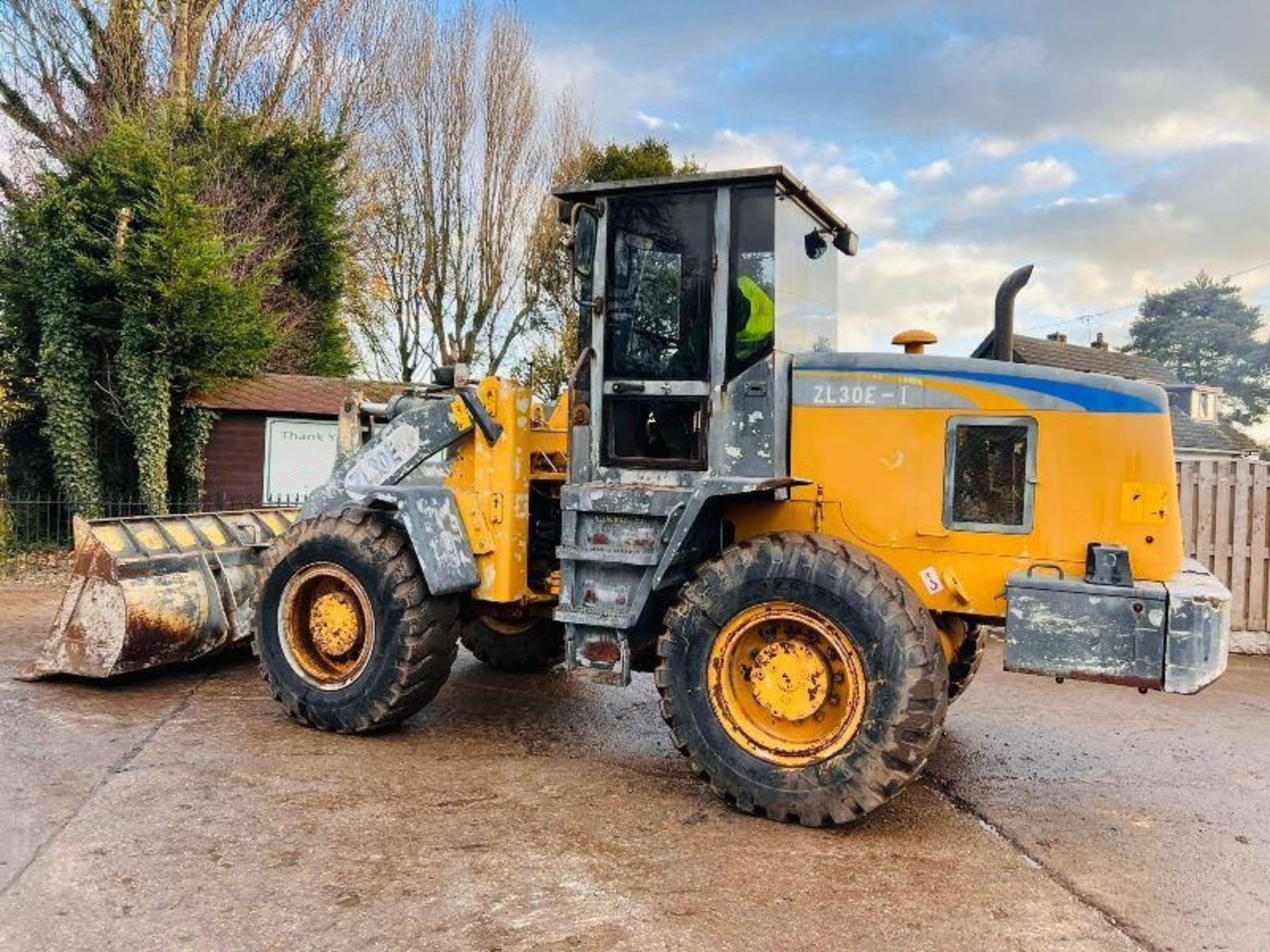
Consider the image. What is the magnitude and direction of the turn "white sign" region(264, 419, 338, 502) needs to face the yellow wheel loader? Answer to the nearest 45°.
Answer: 0° — it already faces it

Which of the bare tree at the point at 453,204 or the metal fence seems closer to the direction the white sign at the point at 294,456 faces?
the metal fence

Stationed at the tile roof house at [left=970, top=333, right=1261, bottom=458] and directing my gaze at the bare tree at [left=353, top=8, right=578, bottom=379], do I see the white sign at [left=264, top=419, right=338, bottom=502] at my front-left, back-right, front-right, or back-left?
front-left

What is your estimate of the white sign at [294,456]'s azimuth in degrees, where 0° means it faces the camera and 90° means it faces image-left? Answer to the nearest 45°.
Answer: approximately 0°

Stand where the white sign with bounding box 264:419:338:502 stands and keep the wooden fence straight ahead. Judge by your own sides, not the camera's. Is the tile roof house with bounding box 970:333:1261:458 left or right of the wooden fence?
left

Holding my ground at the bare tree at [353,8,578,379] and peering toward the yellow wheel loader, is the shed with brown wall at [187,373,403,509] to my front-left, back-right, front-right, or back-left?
front-right

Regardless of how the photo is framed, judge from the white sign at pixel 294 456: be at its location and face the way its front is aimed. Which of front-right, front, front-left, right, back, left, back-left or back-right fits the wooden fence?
front-left

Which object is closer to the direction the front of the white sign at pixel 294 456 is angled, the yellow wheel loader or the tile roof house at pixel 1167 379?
the yellow wheel loader

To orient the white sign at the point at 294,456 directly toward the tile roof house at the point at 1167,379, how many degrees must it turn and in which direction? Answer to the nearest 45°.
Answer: approximately 90° to its left

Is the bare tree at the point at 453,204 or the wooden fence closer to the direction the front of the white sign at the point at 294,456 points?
the wooden fence

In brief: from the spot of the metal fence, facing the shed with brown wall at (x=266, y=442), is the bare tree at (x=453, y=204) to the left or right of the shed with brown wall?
left

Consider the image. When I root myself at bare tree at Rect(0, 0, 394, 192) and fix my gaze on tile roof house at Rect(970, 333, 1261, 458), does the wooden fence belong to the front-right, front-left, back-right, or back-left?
front-right

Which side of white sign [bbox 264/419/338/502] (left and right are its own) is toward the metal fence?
right

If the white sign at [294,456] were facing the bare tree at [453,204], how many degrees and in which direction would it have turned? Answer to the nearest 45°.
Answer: approximately 135° to its left
